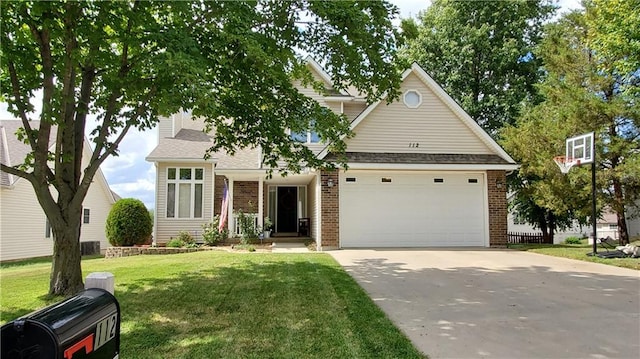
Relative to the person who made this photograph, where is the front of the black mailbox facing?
facing the viewer and to the left of the viewer

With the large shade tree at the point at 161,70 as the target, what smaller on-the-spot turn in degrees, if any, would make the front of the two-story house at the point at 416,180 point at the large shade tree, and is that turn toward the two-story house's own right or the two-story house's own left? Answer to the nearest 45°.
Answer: approximately 45° to the two-story house's own right

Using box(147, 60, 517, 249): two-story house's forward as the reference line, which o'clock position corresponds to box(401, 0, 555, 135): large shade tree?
The large shade tree is roughly at 7 o'clock from the two-story house.

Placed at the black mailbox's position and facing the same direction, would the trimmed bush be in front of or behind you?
behind

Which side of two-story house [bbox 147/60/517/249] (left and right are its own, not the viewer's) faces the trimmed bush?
right

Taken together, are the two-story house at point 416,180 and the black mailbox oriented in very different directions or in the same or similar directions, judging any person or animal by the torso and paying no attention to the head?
same or similar directions

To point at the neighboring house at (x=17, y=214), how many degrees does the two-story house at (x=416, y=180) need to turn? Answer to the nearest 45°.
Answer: approximately 90° to its right

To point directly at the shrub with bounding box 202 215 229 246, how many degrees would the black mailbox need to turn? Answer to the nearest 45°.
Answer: approximately 135° to its right

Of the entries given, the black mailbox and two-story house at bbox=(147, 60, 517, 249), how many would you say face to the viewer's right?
0

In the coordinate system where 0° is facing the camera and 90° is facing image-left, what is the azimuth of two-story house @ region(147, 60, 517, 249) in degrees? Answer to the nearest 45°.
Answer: approximately 0°

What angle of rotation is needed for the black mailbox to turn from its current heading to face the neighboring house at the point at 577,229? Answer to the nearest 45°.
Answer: approximately 180°

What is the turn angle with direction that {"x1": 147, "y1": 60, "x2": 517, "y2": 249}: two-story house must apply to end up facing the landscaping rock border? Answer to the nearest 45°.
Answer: approximately 90° to its right

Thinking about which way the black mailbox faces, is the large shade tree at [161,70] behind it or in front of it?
behind
